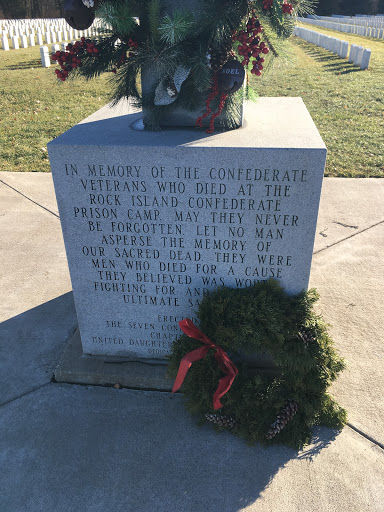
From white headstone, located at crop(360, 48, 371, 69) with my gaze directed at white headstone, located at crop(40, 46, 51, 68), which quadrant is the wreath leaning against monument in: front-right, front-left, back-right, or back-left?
front-left

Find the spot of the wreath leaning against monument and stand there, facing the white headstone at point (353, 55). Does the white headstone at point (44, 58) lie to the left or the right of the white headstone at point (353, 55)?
left

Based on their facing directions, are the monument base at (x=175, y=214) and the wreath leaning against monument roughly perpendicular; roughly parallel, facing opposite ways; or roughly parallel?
roughly parallel

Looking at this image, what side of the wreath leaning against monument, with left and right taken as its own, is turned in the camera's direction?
front

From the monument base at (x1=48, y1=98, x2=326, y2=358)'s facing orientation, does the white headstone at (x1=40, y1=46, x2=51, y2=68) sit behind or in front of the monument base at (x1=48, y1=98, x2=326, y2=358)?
behind

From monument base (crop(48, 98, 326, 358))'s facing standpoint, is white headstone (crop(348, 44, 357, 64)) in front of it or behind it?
behind

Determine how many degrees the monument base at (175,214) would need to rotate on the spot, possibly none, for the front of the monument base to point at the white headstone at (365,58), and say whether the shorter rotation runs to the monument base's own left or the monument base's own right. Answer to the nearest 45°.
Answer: approximately 135° to the monument base's own left

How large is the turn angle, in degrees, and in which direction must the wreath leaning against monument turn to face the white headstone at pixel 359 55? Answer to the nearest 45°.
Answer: approximately 180°

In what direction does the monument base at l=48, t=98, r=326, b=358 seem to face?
toward the camera

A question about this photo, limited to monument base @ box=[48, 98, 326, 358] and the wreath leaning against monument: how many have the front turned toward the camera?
2

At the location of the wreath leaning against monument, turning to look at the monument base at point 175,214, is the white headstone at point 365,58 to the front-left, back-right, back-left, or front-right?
front-right

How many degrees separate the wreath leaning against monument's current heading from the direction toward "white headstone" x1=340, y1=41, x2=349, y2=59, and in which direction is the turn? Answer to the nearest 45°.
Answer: approximately 180°

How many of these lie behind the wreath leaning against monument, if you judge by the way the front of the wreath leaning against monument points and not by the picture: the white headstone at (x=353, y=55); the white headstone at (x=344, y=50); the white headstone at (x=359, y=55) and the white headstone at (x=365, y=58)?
4

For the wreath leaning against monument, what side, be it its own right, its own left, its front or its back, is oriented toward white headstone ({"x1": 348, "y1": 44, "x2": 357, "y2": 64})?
back
